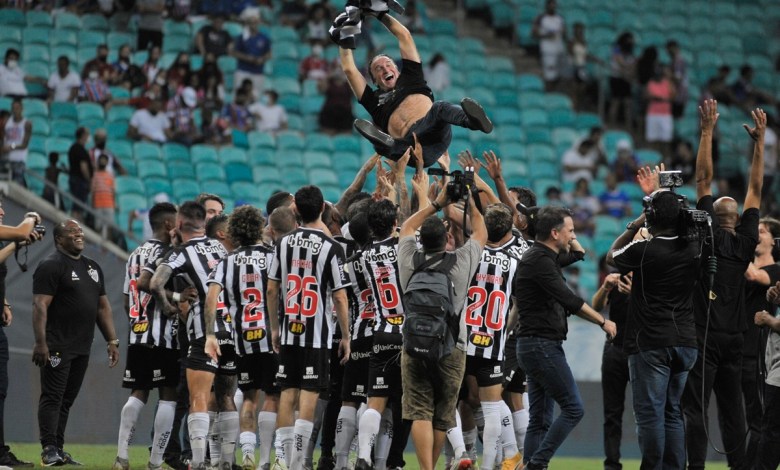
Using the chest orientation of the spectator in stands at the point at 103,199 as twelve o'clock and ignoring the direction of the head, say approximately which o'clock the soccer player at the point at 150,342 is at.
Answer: The soccer player is roughly at 12 o'clock from the spectator in stands.

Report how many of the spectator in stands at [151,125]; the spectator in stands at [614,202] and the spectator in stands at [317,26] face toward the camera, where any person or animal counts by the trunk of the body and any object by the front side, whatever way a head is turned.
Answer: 3

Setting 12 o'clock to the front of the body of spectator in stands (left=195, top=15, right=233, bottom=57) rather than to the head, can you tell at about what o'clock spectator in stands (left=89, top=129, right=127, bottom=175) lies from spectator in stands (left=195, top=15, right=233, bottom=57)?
spectator in stands (left=89, top=129, right=127, bottom=175) is roughly at 1 o'clock from spectator in stands (left=195, top=15, right=233, bottom=57).

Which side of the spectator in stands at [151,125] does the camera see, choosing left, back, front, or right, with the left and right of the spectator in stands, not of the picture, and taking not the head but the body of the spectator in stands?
front

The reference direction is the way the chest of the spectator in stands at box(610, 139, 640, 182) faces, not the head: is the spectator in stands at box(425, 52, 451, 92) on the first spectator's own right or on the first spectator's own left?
on the first spectator's own right

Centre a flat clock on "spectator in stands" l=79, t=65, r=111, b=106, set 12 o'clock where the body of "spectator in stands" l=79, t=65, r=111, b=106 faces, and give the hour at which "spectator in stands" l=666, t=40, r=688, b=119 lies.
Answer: "spectator in stands" l=666, t=40, r=688, b=119 is roughly at 9 o'clock from "spectator in stands" l=79, t=65, r=111, b=106.

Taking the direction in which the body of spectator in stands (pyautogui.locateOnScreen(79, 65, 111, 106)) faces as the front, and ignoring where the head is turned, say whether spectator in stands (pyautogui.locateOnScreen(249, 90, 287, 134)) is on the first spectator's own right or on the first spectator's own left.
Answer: on the first spectator's own left

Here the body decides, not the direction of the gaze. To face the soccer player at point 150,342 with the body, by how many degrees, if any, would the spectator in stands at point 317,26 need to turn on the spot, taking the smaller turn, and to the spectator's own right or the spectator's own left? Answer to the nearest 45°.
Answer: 0° — they already face them

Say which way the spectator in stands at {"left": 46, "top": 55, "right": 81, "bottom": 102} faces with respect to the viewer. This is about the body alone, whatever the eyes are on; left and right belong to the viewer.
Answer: facing the viewer

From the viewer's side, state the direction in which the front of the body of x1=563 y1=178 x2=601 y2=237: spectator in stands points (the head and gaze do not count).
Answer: toward the camera

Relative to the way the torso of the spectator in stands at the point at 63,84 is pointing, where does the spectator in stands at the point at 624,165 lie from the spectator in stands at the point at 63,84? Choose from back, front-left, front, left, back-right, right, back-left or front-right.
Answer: left

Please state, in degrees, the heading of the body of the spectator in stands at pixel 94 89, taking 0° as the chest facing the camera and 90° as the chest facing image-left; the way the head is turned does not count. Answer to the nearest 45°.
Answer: approximately 0°

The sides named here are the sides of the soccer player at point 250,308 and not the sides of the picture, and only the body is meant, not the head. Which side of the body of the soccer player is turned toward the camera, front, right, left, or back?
back

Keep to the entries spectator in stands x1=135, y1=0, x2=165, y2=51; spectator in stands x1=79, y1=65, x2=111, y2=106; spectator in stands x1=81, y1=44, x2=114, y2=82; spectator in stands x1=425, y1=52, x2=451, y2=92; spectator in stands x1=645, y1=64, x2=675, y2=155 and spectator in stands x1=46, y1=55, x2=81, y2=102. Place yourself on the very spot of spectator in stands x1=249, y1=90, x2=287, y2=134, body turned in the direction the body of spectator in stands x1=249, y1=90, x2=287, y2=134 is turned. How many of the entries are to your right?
4
